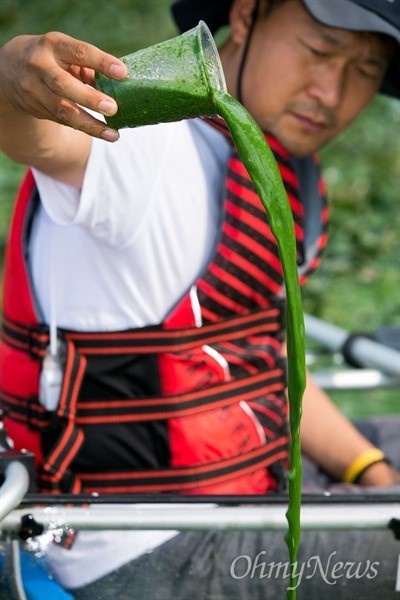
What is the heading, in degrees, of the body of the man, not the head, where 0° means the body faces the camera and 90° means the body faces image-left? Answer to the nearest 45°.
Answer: approximately 315°

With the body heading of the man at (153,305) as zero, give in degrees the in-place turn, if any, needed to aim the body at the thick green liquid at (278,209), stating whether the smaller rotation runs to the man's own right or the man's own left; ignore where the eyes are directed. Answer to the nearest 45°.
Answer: approximately 45° to the man's own right
